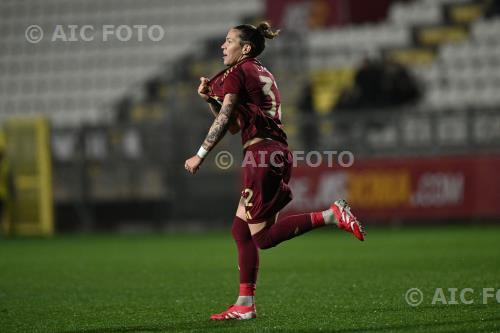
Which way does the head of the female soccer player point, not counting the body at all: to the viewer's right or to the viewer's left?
to the viewer's left

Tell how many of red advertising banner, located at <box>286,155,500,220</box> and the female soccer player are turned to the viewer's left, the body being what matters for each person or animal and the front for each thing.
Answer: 1

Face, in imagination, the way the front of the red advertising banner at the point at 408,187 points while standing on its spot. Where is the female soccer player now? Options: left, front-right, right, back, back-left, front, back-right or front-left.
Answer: front

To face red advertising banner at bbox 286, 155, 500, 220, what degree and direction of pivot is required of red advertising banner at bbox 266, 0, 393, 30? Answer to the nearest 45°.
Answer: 0° — it already faces it

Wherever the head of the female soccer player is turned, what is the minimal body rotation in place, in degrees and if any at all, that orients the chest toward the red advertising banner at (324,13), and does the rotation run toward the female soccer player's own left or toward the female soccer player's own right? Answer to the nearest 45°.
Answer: approximately 90° to the female soccer player's own right

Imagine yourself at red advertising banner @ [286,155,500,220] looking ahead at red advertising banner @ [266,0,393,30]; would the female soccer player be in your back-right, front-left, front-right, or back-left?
back-left

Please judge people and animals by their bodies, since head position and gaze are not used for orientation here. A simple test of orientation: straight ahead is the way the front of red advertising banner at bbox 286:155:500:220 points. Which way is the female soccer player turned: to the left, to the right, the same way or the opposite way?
to the right

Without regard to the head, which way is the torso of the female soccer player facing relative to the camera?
to the viewer's left

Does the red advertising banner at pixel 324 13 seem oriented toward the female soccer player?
yes

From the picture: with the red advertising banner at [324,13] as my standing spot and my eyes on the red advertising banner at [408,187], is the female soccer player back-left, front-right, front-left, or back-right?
front-right

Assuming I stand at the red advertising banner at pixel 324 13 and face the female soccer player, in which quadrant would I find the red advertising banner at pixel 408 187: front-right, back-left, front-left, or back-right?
front-left

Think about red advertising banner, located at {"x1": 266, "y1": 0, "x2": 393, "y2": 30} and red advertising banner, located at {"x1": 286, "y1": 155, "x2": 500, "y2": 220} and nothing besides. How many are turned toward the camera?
2

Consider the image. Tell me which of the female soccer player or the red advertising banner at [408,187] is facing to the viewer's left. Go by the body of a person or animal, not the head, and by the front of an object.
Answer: the female soccer player

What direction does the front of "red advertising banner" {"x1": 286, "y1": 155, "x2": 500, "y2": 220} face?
toward the camera
